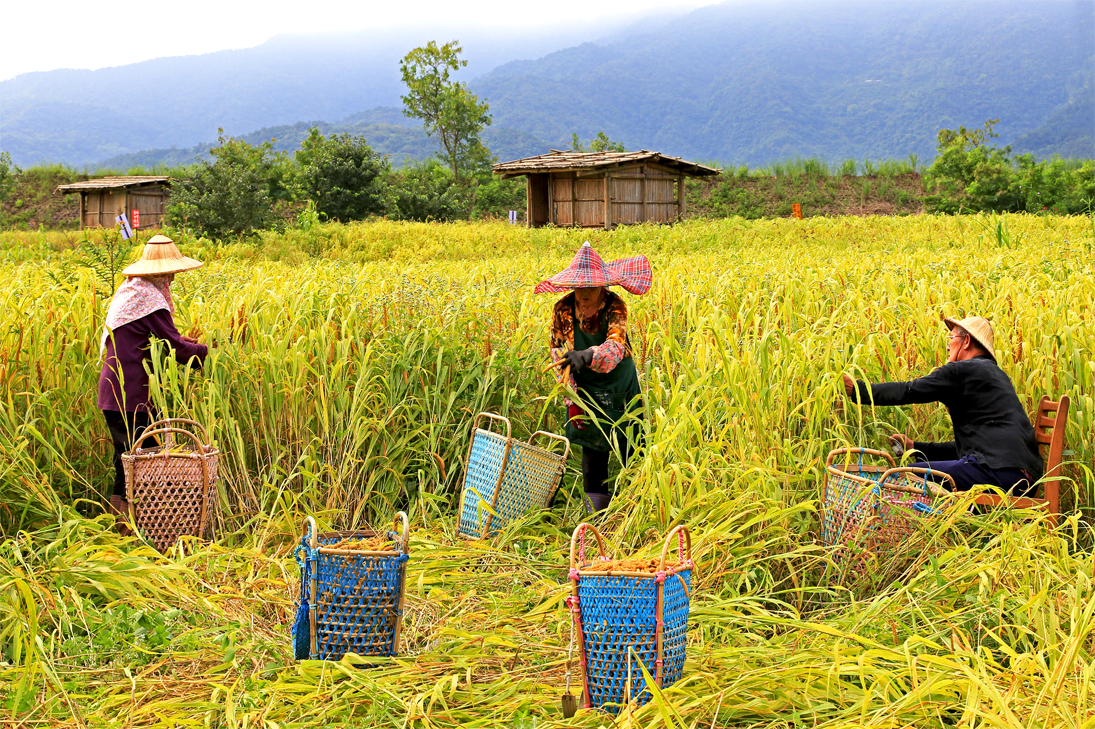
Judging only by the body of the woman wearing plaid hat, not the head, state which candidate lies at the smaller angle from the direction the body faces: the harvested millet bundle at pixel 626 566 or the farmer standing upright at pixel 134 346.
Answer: the harvested millet bundle

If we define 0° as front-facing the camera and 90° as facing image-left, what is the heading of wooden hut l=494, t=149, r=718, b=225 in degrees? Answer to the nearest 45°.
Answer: approximately 45°

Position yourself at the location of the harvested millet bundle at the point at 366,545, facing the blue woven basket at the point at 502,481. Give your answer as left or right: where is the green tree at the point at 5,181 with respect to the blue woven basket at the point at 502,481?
left

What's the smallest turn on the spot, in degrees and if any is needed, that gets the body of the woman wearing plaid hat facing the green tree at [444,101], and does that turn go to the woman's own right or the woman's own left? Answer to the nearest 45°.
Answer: approximately 180°

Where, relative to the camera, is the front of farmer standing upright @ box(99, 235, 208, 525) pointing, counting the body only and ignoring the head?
to the viewer's right

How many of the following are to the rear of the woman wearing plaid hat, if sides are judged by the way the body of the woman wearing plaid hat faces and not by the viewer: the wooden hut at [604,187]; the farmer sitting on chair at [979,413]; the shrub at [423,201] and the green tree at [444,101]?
3

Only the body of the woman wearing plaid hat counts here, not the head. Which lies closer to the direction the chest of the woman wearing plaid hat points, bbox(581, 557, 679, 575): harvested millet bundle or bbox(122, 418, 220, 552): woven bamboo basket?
the harvested millet bundle

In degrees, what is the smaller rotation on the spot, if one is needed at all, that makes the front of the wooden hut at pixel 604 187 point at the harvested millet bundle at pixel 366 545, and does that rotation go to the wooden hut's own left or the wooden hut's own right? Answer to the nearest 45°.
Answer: approximately 45° to the wooden hut's own left

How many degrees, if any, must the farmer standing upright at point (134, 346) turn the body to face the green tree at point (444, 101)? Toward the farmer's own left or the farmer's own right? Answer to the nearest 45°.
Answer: approximately 90° to the farmer's own left

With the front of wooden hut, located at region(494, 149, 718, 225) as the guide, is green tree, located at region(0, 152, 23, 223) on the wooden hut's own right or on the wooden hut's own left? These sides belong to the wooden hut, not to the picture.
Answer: on the wooden hut's own right

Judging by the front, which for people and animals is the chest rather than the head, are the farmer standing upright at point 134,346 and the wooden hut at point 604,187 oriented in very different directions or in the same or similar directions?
very different directions
